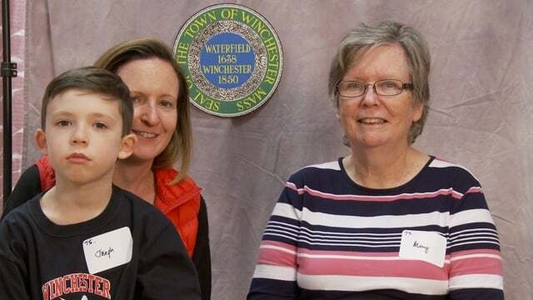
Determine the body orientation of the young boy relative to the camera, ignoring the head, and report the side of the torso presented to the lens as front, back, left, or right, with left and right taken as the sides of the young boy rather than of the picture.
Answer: front

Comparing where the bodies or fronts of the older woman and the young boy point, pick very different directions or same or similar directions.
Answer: same or similar directions

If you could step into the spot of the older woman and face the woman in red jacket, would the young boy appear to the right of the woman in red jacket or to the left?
left

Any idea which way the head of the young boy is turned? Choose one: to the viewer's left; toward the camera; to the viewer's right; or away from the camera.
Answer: toward the camera

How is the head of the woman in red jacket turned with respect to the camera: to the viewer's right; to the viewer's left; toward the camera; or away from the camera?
toward the camera

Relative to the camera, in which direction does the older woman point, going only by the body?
toward the camera

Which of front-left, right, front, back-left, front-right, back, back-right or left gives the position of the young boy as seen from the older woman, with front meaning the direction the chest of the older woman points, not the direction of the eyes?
front-right

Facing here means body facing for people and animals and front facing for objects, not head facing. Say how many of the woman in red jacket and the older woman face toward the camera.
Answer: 2

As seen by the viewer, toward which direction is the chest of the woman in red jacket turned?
toward the camera

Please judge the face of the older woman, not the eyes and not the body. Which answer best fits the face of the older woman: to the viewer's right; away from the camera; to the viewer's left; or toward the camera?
toward the camera

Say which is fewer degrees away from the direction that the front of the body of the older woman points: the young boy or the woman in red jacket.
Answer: the young boy

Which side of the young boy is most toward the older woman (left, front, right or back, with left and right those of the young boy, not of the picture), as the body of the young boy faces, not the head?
left

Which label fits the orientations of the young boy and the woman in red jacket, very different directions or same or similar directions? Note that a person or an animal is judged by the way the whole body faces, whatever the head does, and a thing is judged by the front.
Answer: same or similar directions

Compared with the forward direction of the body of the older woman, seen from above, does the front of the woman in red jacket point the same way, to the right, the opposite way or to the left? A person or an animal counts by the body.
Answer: the same way
